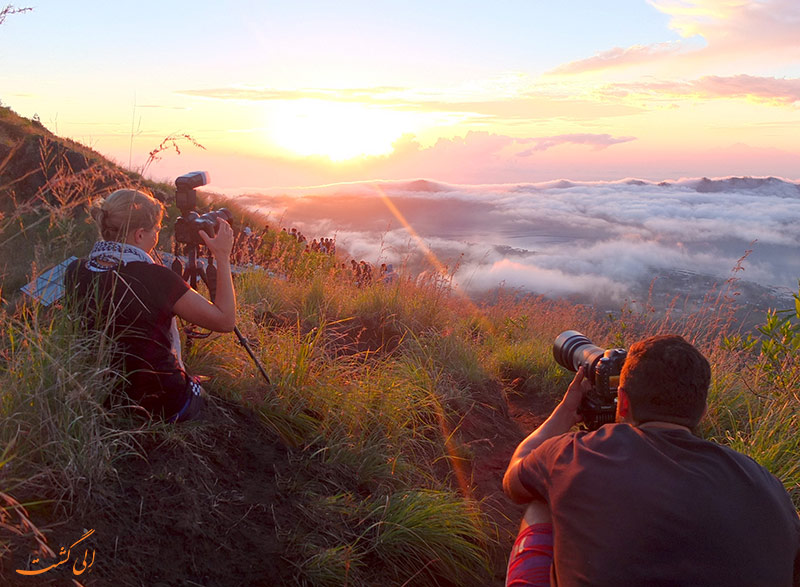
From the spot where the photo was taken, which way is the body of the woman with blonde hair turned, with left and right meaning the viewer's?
facing away from the viewer and to the right of the viewer

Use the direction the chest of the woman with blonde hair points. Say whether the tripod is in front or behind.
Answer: in front

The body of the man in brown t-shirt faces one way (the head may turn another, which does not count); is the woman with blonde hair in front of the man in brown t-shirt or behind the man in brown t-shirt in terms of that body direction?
in front

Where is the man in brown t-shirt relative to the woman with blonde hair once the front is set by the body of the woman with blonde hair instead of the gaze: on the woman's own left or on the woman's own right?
on the woman's own right

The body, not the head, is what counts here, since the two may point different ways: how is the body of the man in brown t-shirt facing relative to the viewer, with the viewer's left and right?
facing away from the viewer and to the left of the viewer

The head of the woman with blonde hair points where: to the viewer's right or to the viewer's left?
to the viewer's right

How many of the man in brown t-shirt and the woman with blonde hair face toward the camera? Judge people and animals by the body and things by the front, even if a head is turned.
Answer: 0

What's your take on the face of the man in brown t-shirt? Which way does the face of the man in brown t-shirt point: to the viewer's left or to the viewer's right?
to the viewer's left
